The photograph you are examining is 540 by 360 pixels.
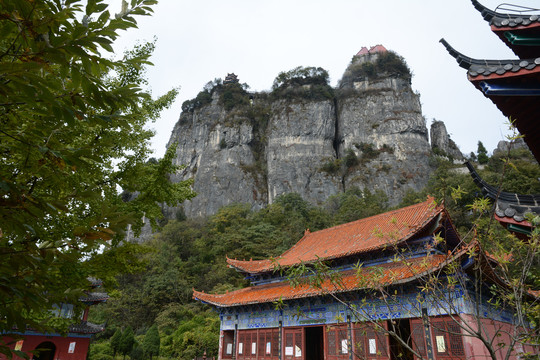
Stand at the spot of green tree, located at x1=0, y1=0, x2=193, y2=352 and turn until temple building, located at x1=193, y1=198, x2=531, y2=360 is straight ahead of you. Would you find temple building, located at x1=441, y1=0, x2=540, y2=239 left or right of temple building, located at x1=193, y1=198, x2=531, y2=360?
right

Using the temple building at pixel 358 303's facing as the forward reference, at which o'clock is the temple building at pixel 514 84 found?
the temple building at pixel 514 84 is roughly at 10 o'clock from the temple building at pixel 358 303.

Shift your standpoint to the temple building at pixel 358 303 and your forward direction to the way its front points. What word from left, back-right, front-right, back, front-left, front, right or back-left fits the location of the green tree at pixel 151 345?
right

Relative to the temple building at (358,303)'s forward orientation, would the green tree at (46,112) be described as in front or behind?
in front

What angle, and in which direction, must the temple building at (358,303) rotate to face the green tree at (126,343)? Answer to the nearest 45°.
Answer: approximately 90° to its right

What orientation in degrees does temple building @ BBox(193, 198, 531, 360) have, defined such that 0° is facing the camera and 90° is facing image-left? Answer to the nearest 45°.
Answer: approximately 45°
